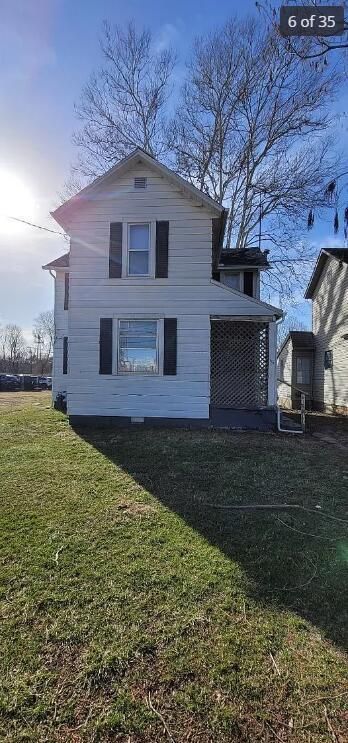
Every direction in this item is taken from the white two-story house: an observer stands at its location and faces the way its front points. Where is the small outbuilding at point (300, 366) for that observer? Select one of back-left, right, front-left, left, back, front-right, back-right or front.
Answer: back-left

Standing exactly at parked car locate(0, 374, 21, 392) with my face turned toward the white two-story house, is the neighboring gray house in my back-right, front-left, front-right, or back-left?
front-left

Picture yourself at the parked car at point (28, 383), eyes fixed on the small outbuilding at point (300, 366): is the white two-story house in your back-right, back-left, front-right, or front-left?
front-right

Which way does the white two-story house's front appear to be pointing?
toward the camera

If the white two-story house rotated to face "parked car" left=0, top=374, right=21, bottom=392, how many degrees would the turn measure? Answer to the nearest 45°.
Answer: approximately 135° to its right

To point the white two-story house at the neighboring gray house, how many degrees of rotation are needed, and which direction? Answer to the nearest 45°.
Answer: approximately 135° to its left

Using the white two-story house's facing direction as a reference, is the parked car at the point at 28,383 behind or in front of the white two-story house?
behind
